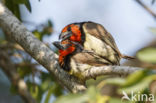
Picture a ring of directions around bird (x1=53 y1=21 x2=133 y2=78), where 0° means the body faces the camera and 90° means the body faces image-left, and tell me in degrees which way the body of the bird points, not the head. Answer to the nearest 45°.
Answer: approximately 90°

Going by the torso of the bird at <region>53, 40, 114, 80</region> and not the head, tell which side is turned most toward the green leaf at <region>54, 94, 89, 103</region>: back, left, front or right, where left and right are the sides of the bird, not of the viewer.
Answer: left

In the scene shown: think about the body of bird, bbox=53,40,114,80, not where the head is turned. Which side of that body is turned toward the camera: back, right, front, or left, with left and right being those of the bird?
left

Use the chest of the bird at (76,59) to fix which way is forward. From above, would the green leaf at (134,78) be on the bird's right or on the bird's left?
on the bird's left
